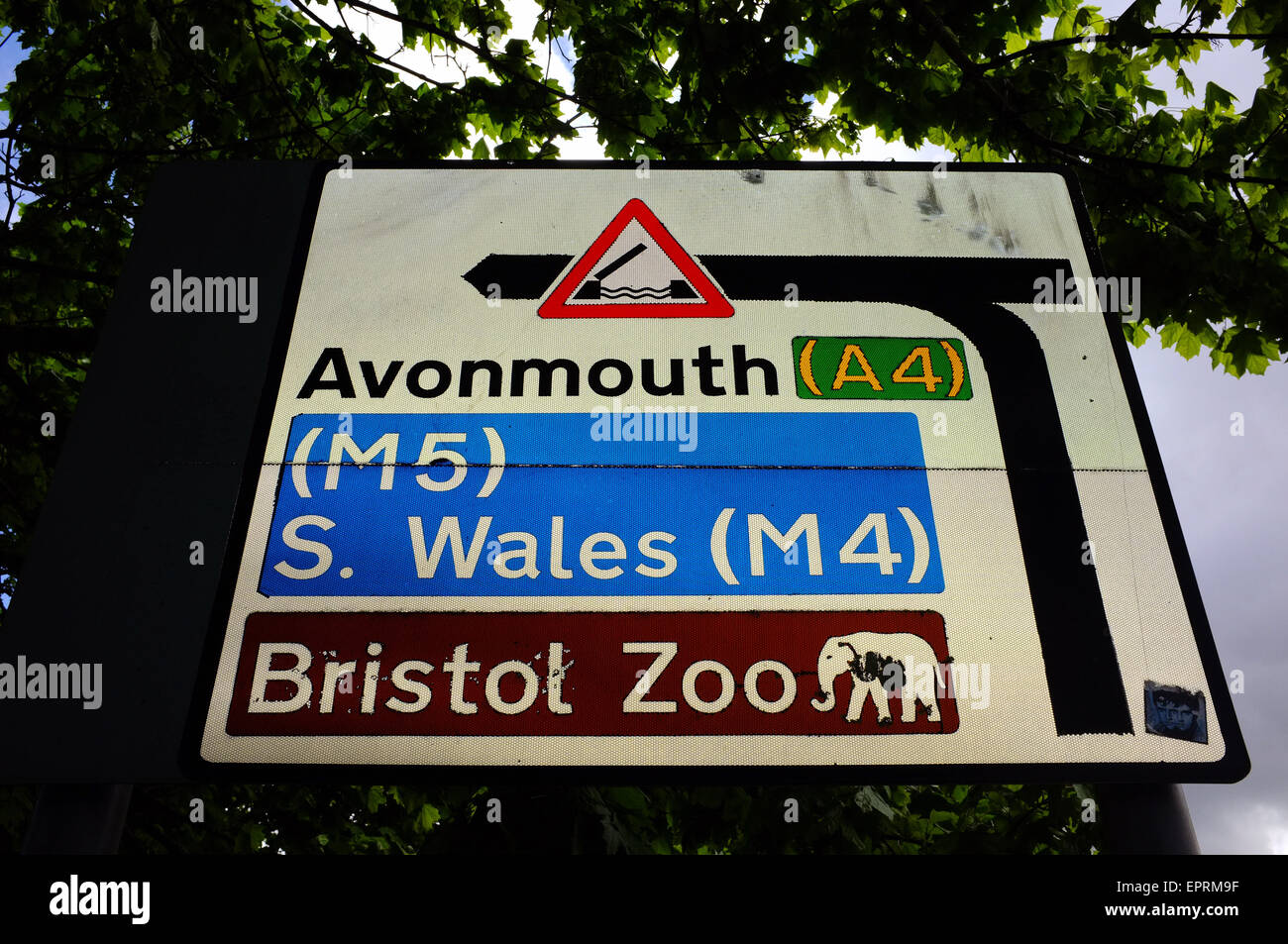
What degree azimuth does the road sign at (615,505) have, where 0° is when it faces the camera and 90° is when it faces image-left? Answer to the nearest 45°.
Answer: approximately 0°
